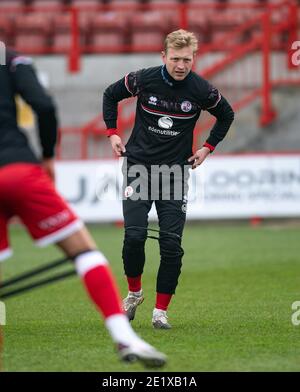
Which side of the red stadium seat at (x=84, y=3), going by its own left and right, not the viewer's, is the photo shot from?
front

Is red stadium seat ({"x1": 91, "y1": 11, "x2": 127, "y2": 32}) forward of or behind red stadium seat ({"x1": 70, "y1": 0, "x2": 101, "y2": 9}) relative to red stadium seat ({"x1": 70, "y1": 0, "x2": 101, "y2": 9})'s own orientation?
forward

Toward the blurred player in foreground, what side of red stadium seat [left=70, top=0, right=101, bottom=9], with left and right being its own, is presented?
front
